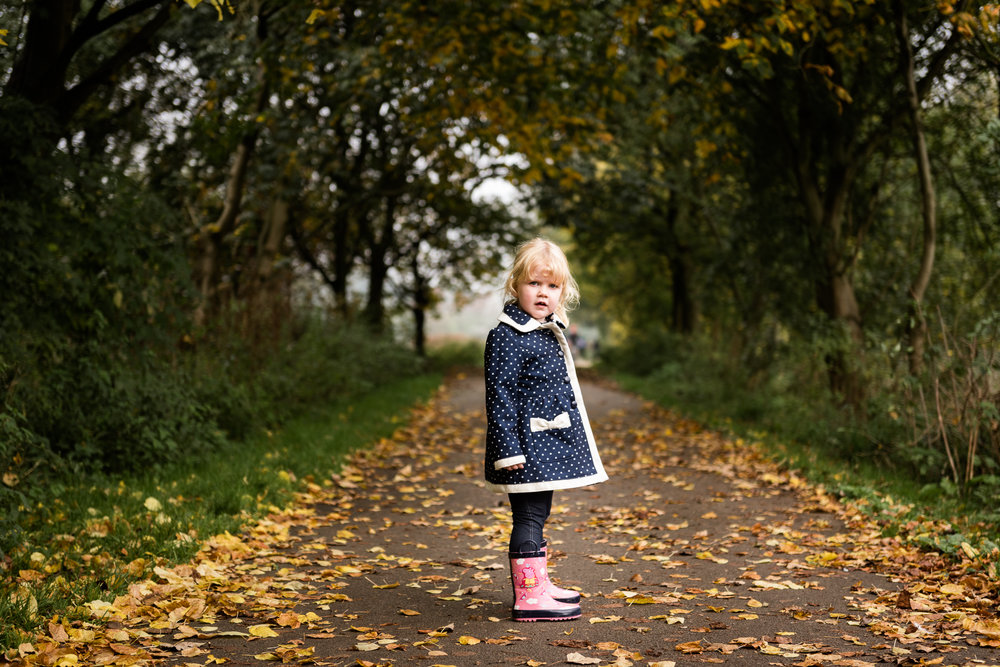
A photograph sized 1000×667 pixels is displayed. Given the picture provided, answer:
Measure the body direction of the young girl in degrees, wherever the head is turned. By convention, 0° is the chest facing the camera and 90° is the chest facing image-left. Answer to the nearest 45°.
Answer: approximately 270°

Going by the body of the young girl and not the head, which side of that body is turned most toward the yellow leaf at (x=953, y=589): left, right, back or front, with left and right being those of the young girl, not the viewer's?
front

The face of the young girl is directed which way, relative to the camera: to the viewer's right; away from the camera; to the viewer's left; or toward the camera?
toward the camera

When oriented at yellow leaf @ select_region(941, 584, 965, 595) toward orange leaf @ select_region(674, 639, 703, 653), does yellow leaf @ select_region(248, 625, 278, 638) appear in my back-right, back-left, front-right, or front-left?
front-right

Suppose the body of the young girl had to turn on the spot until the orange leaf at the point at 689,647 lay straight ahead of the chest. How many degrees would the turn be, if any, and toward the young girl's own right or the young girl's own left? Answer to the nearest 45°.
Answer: approximately 45° to the young girl's own right
